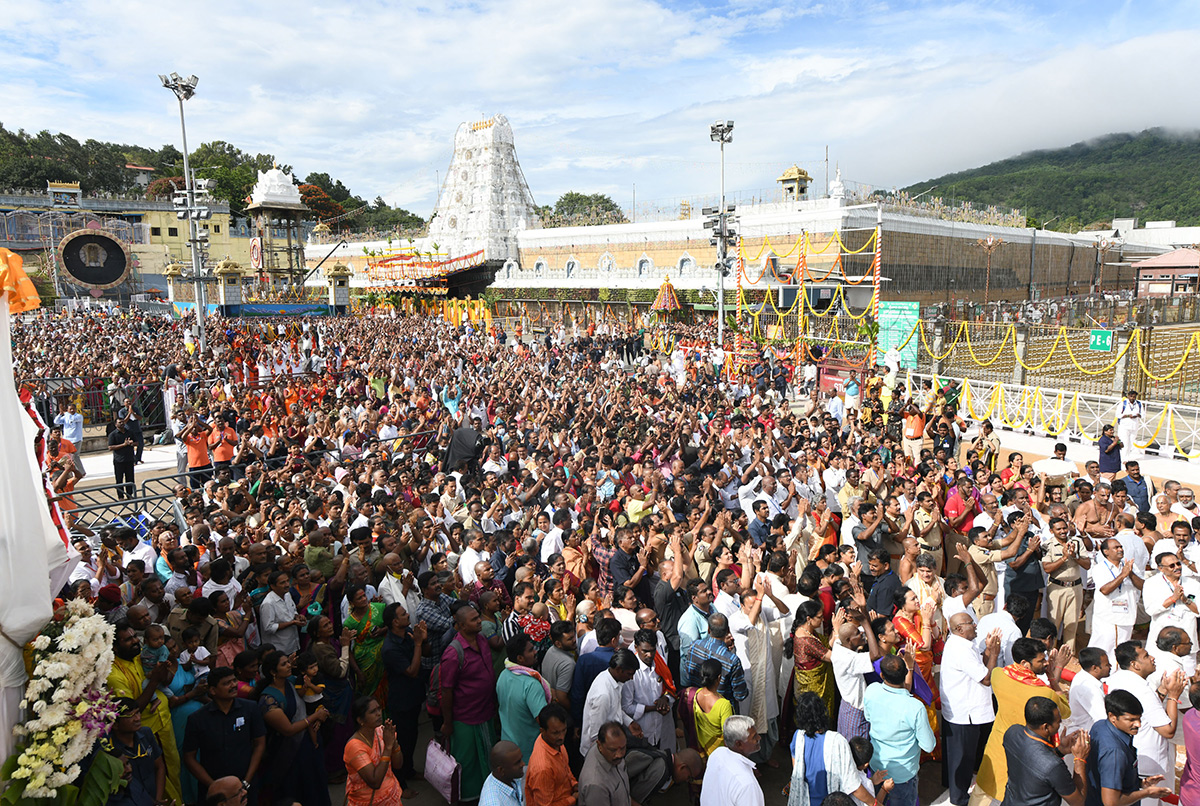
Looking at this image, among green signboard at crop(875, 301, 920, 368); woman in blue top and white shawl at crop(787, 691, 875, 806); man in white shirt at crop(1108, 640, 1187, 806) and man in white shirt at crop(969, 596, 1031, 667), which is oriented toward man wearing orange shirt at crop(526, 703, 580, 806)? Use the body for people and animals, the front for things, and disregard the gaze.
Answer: the green signboard

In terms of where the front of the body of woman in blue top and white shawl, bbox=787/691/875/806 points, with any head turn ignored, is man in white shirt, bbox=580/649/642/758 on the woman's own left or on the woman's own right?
on the woman's own left

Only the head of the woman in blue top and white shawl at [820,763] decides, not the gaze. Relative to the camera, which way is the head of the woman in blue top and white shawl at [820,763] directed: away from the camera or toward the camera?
away from the camera

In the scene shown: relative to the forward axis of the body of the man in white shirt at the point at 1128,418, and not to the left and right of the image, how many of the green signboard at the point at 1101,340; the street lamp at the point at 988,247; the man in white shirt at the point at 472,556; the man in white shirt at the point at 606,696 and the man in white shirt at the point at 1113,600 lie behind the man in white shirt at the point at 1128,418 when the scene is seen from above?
2

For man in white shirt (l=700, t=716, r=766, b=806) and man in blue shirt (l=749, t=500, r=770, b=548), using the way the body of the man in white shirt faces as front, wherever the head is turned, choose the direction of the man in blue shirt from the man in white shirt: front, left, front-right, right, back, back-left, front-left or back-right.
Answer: front-left

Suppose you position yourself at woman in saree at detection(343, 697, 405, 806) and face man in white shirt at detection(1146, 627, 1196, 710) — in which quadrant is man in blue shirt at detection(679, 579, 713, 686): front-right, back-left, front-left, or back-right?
front-left
